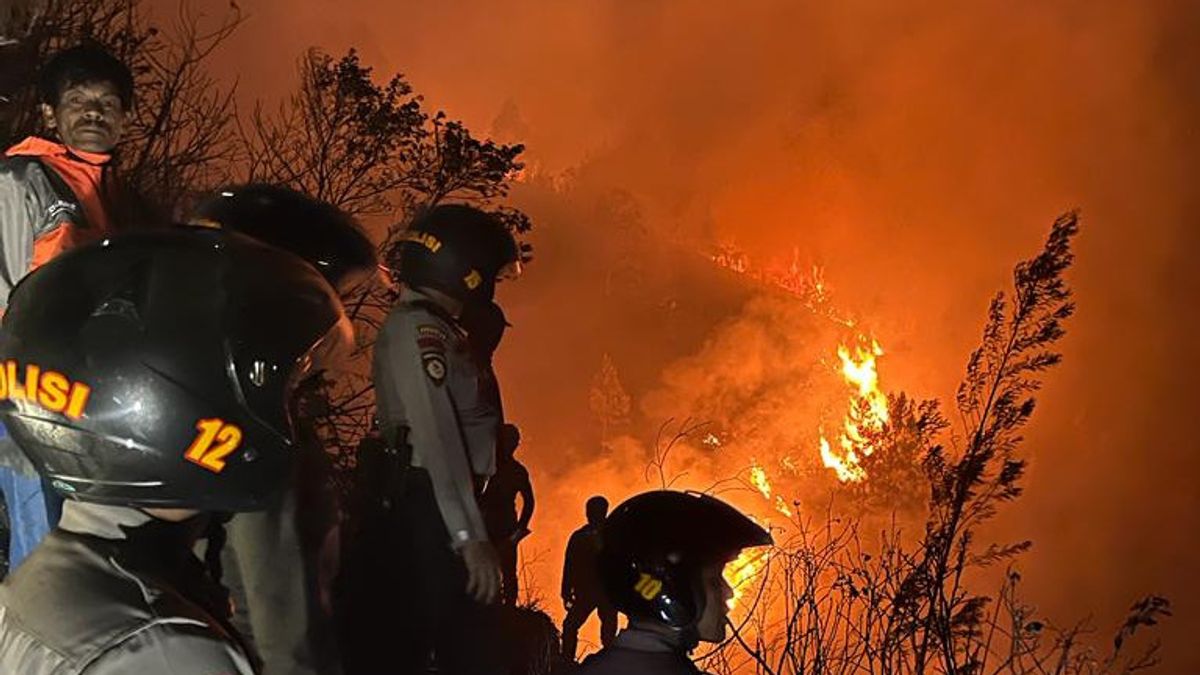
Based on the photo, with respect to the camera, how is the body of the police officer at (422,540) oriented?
to the viewer's right

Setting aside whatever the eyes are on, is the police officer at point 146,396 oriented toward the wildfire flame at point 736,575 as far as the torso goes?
yes

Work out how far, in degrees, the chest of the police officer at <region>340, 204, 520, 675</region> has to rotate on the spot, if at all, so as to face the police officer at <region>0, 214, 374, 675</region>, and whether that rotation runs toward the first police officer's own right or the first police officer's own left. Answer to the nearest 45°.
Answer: approximately 90° to the first police officer's own right

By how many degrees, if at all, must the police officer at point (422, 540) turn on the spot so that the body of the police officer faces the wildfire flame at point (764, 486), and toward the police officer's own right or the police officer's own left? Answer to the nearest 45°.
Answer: approximately 90° to the police officer's own left

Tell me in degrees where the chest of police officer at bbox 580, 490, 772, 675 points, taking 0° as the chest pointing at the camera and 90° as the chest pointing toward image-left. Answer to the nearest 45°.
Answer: approximately 270°

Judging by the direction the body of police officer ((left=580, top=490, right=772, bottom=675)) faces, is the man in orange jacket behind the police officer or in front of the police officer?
behind

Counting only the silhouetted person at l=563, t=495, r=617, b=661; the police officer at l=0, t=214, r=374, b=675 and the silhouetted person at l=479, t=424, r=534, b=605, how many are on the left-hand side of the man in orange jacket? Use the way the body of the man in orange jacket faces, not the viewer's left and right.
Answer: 2

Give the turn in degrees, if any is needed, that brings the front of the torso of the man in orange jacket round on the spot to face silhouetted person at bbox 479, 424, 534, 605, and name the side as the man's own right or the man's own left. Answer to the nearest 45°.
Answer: approximately 90° to the man's own left

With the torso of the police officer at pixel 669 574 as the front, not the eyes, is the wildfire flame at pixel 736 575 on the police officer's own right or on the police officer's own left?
on the police officer's own left

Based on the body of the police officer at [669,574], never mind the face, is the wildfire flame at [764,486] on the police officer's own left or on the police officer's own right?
on the police officer's own left

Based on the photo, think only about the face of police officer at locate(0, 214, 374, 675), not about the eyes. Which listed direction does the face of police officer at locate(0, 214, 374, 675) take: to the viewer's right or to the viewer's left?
to the viewer's right

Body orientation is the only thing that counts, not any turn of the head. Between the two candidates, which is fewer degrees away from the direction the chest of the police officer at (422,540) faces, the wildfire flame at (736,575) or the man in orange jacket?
the wildfire flame

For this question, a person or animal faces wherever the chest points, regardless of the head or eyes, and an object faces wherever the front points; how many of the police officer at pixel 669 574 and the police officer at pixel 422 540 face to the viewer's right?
2
